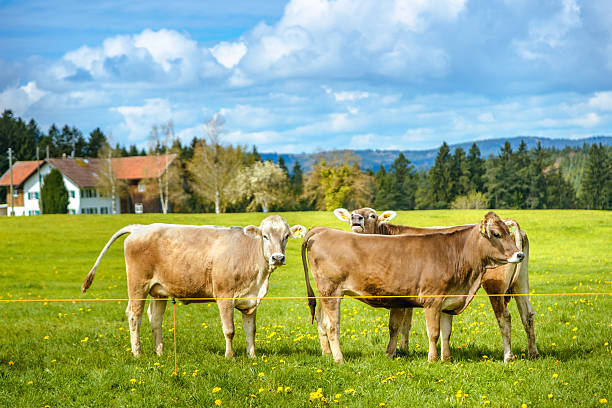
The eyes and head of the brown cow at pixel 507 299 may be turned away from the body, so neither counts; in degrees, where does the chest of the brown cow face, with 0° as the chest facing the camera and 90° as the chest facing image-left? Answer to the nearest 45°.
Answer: approximately 90°

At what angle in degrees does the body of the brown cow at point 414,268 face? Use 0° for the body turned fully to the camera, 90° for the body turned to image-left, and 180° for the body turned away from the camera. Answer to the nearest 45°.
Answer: approximately 270°

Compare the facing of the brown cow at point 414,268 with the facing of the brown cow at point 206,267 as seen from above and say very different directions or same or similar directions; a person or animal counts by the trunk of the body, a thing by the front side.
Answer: same or similar directions

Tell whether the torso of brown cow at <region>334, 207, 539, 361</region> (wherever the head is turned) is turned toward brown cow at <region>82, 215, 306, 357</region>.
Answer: yes

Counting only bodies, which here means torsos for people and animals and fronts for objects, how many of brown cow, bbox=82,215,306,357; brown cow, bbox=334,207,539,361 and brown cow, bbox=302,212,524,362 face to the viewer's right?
2

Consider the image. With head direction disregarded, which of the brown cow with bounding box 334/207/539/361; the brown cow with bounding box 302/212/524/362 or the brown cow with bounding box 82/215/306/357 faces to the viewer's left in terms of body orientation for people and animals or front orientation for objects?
the brown cow with bounding box 334/207/539/361

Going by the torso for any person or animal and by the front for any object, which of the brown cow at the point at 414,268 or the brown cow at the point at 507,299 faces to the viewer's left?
the brown cow at the point at 507,299

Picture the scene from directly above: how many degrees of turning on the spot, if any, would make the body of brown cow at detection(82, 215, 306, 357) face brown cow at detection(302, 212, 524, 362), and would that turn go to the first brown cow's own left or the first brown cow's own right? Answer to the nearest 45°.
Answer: approximately 45° to the first brown cow's own right

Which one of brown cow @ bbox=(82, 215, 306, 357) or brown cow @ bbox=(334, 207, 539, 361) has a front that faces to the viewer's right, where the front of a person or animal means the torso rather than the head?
brown cow @ bbox=(82, 215, 306, 357)

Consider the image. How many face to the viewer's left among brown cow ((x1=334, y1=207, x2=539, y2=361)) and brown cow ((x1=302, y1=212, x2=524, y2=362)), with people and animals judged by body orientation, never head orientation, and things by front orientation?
1

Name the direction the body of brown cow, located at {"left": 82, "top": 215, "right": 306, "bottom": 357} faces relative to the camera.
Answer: to the viewer's right

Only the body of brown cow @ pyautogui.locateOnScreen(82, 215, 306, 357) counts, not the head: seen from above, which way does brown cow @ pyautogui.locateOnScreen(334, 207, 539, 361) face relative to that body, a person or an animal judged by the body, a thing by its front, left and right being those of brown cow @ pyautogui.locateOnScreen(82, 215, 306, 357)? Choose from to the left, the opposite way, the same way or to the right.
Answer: the opposite way

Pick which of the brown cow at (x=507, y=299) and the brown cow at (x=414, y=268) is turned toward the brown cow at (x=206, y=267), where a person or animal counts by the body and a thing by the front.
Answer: the brown cow at (x=507, y=299)

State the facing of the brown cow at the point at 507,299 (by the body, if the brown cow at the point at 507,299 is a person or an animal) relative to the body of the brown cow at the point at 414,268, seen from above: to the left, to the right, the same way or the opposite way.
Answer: the opposite way

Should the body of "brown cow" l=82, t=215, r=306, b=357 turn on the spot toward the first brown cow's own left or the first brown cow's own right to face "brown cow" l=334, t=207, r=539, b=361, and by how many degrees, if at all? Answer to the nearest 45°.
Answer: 0° — it already faces it

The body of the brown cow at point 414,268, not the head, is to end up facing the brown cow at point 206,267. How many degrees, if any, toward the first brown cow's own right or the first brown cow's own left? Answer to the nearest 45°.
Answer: approximately 180°
